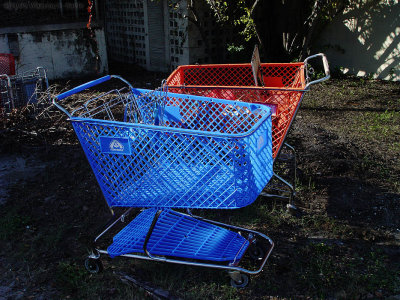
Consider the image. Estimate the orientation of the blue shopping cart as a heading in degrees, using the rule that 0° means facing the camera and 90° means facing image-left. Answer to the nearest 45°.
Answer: approximately 315°
